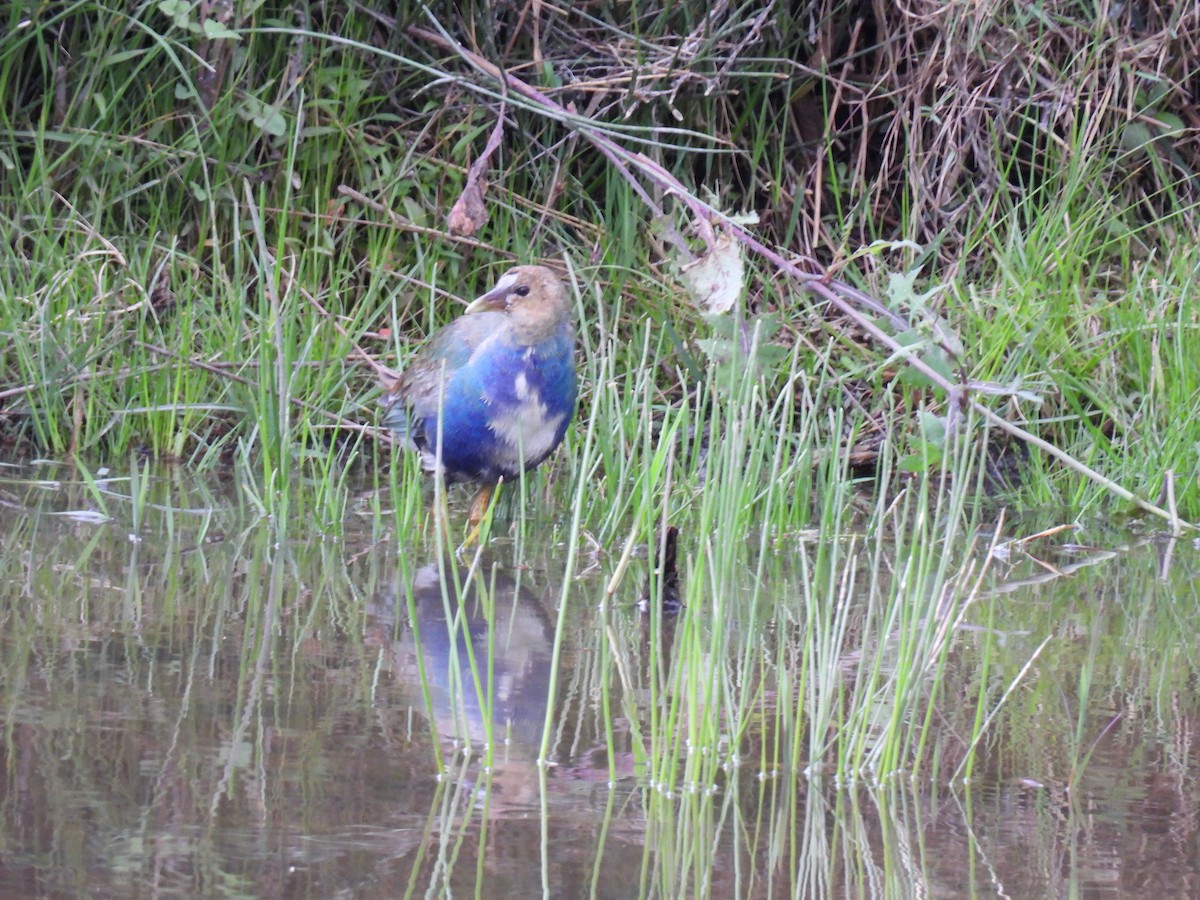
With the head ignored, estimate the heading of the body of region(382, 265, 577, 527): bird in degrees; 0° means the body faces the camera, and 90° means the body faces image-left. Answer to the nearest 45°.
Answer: approximately 315°

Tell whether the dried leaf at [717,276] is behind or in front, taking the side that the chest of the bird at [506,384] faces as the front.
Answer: in front

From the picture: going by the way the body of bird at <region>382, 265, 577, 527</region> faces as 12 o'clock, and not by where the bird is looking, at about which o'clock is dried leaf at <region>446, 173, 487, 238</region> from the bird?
The dried leaf is roughly at 7 o'clock from the bird.
